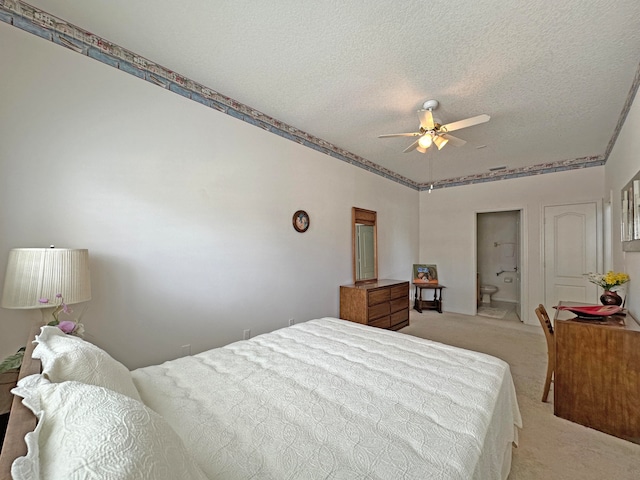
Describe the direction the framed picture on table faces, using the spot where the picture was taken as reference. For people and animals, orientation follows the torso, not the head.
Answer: facing the viewer

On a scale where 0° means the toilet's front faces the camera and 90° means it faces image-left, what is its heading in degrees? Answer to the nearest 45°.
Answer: approximately 270°

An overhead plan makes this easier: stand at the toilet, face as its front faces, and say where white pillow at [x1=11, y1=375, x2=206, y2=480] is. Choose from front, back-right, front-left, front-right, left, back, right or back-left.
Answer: right

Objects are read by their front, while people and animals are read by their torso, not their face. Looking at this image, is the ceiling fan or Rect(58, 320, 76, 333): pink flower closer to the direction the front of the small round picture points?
the ceiling fan

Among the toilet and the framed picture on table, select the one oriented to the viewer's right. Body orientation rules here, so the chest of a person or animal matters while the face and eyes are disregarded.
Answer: the toilet

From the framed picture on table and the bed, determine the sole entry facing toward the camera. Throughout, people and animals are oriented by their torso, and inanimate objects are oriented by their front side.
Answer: the framed picture on table

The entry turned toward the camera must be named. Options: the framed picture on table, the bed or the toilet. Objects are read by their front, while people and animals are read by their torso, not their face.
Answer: the framed picture on table

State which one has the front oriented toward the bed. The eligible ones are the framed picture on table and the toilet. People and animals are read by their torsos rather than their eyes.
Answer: the framed picture on table

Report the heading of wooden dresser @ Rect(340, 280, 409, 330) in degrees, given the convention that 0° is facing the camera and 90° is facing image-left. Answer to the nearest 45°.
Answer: approximately 315°

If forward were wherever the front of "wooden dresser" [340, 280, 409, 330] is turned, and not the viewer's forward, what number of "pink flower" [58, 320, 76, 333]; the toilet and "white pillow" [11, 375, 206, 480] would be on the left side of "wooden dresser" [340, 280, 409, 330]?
1

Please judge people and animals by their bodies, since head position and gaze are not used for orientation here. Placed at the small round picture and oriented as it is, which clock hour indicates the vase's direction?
The vase is roughly at 11 o'clock from the small round picture.

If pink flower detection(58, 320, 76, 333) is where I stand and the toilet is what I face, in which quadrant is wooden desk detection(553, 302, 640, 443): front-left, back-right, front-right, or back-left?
front-right

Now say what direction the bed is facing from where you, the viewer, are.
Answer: facing away from the viewer and to the right of the viewer
